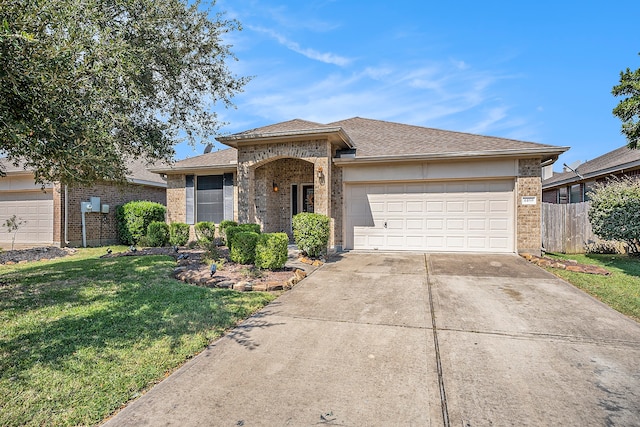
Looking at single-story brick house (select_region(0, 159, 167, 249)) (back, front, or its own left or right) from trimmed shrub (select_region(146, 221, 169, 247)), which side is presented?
left

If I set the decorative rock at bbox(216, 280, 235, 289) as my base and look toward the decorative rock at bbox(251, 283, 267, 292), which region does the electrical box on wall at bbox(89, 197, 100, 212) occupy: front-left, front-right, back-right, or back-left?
back-left

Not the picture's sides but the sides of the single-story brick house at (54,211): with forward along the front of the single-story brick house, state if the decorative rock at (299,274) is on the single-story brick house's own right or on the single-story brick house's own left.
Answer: on the single-story brick house's own left

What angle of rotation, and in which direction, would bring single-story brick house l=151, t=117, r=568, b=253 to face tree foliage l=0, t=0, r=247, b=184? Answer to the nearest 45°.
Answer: approximately 45° to its right

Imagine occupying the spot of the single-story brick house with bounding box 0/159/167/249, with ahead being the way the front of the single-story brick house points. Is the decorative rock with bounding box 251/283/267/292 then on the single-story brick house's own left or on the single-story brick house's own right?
on the single-story brick house's own left

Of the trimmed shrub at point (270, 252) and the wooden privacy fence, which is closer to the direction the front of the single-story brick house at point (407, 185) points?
the trimmed shrub

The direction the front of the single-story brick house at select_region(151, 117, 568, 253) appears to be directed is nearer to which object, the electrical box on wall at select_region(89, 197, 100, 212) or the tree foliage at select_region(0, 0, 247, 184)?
the tree foliage

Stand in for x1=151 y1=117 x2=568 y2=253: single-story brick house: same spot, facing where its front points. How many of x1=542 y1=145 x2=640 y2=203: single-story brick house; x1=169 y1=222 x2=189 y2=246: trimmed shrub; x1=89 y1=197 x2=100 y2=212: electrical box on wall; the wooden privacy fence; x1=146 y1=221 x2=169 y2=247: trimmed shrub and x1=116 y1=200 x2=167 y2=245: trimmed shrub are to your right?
4

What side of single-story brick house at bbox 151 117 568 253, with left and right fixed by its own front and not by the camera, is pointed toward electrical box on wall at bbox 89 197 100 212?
right

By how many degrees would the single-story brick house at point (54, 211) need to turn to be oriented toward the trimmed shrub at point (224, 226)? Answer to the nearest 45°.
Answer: approximately 90° to its left

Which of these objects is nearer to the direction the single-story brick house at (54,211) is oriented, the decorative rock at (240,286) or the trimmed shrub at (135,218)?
the decorative rock

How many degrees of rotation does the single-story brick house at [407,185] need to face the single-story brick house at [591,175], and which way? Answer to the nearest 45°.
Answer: approximately 135° to its left
